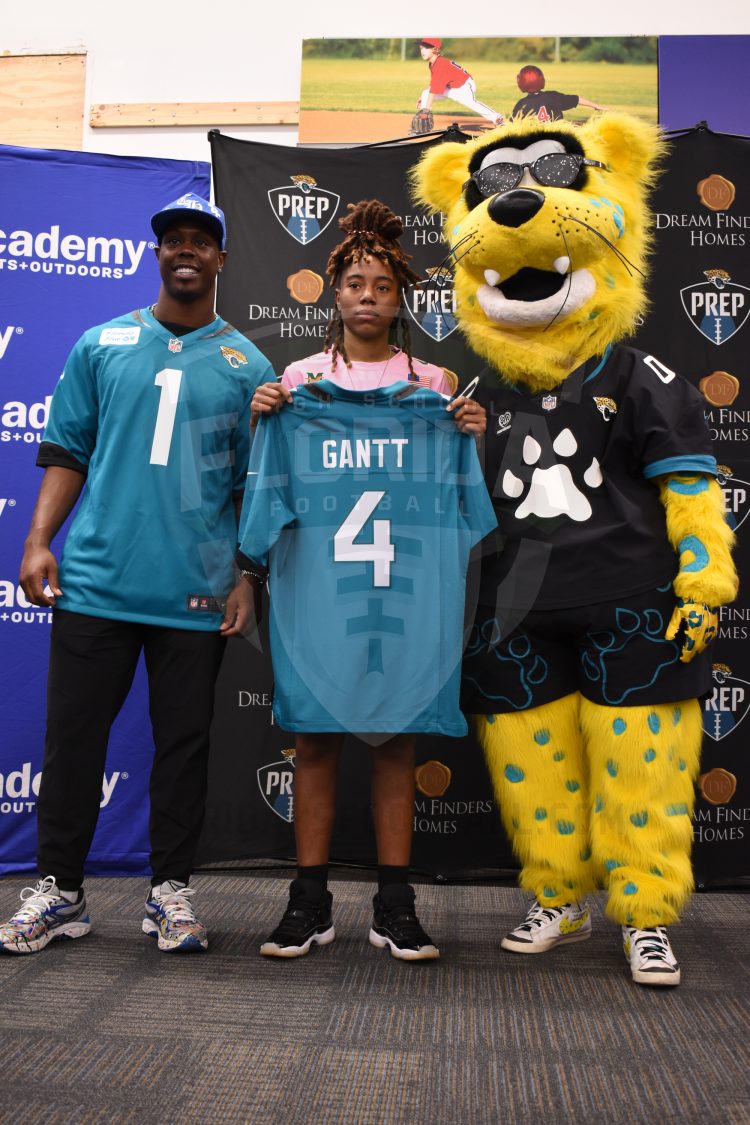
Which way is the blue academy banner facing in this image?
toward the camera

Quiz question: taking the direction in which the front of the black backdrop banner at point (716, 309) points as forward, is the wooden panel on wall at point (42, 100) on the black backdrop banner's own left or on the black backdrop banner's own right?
on the black backdrop banner's own right

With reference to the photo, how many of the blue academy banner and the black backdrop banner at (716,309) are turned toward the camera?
2

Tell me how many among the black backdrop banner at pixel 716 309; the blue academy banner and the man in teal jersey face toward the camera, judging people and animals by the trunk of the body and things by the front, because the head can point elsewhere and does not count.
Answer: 3

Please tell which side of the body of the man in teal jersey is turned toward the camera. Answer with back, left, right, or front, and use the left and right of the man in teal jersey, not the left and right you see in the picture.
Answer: front

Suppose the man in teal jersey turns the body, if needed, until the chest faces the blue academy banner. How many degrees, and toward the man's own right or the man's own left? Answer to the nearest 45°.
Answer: approximately 180°

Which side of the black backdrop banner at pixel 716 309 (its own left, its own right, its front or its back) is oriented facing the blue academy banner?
right

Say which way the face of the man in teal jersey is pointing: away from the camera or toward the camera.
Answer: toward the camera

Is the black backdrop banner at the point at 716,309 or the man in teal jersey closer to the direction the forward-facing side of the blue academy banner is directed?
the man in teal jersey

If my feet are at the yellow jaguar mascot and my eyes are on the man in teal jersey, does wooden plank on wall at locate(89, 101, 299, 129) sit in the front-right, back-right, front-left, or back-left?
front-right

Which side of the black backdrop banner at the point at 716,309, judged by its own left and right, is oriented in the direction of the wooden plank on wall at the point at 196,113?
right

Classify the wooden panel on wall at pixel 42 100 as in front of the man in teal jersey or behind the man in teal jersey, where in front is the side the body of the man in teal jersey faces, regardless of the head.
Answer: behind

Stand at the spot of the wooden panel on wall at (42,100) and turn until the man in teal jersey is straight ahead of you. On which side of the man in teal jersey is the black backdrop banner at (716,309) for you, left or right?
left

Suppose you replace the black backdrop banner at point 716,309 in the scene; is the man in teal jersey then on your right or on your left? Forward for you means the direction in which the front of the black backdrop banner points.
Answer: on your right
